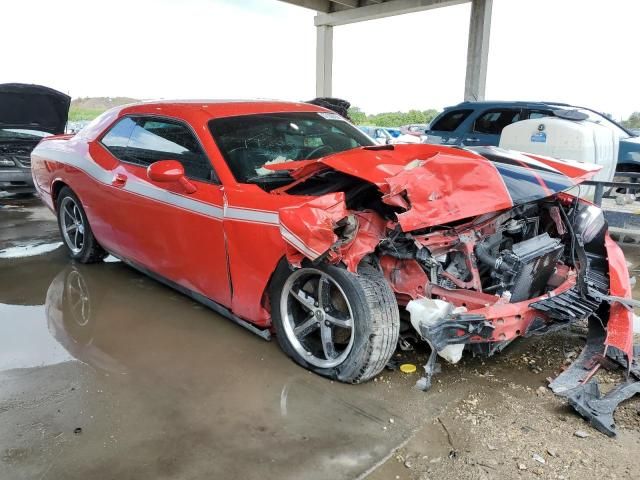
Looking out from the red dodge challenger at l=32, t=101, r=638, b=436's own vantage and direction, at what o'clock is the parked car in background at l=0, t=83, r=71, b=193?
The parked car in background is roughly at 6 o'clock from the red dodge challenger.

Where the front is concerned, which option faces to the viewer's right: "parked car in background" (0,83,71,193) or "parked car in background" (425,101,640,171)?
"parked car in background" (425,101,640,171)

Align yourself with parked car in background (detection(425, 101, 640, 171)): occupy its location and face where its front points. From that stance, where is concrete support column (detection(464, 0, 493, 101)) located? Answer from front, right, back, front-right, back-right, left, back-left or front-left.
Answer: left

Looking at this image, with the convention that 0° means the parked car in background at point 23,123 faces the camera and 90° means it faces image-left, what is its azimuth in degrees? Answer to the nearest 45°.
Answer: approximately 0°

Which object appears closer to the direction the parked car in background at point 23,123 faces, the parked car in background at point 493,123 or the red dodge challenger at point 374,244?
the red dodge challenger

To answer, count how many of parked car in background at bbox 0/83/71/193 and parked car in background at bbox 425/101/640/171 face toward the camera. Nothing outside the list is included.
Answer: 1

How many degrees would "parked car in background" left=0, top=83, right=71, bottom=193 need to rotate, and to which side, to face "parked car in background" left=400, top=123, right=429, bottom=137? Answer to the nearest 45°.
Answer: approximately 90° to its left

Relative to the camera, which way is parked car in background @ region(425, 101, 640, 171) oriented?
to the viewer's right

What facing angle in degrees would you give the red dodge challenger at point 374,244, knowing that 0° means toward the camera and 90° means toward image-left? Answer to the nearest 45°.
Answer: approximately 315°

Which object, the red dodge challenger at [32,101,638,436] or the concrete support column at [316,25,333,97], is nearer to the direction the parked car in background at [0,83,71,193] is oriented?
the red dodge challenger
